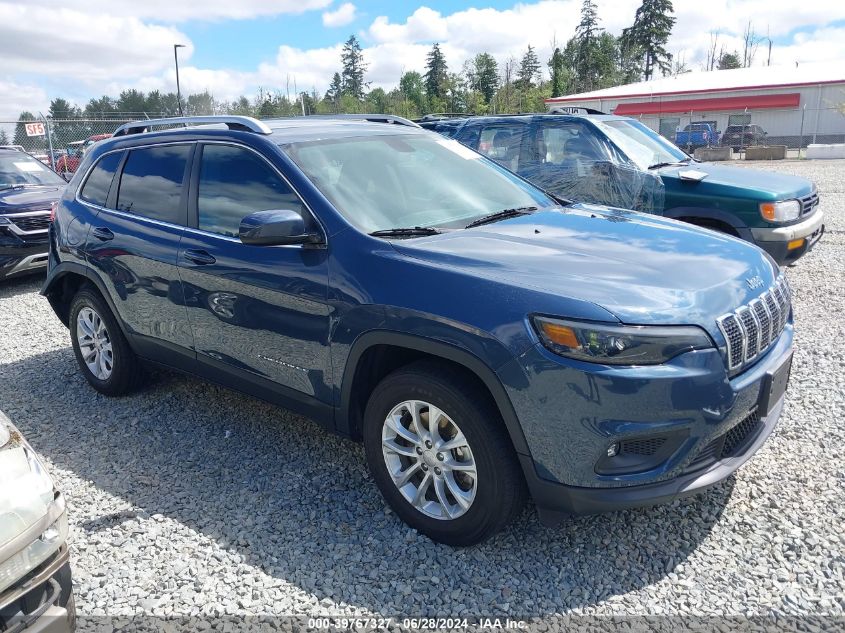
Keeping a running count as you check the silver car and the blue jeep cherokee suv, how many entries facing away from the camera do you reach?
0

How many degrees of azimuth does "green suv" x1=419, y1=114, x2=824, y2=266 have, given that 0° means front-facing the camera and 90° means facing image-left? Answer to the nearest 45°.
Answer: approximately 315°

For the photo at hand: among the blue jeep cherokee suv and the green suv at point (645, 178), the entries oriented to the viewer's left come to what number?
0

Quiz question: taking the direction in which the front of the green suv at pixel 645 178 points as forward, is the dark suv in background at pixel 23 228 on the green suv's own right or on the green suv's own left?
on the green suv's own right

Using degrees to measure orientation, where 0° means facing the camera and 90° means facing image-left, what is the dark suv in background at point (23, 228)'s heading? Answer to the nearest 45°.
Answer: approximately 315°

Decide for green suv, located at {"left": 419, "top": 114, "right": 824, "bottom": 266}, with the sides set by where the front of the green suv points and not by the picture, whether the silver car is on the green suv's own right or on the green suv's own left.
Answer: on the green suv's own right

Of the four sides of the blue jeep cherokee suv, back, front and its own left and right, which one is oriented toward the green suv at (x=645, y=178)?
left

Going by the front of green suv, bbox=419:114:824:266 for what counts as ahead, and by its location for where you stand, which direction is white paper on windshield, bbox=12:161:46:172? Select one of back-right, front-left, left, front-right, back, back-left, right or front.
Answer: back-right

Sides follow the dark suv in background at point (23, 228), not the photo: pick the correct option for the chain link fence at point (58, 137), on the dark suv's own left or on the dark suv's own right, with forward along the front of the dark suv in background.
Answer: on the dark suv's own left

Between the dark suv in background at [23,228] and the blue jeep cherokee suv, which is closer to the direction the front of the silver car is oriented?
the blue jeep cherokee suv

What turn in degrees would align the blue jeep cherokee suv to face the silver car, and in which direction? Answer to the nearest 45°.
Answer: approximately 90° to its right
